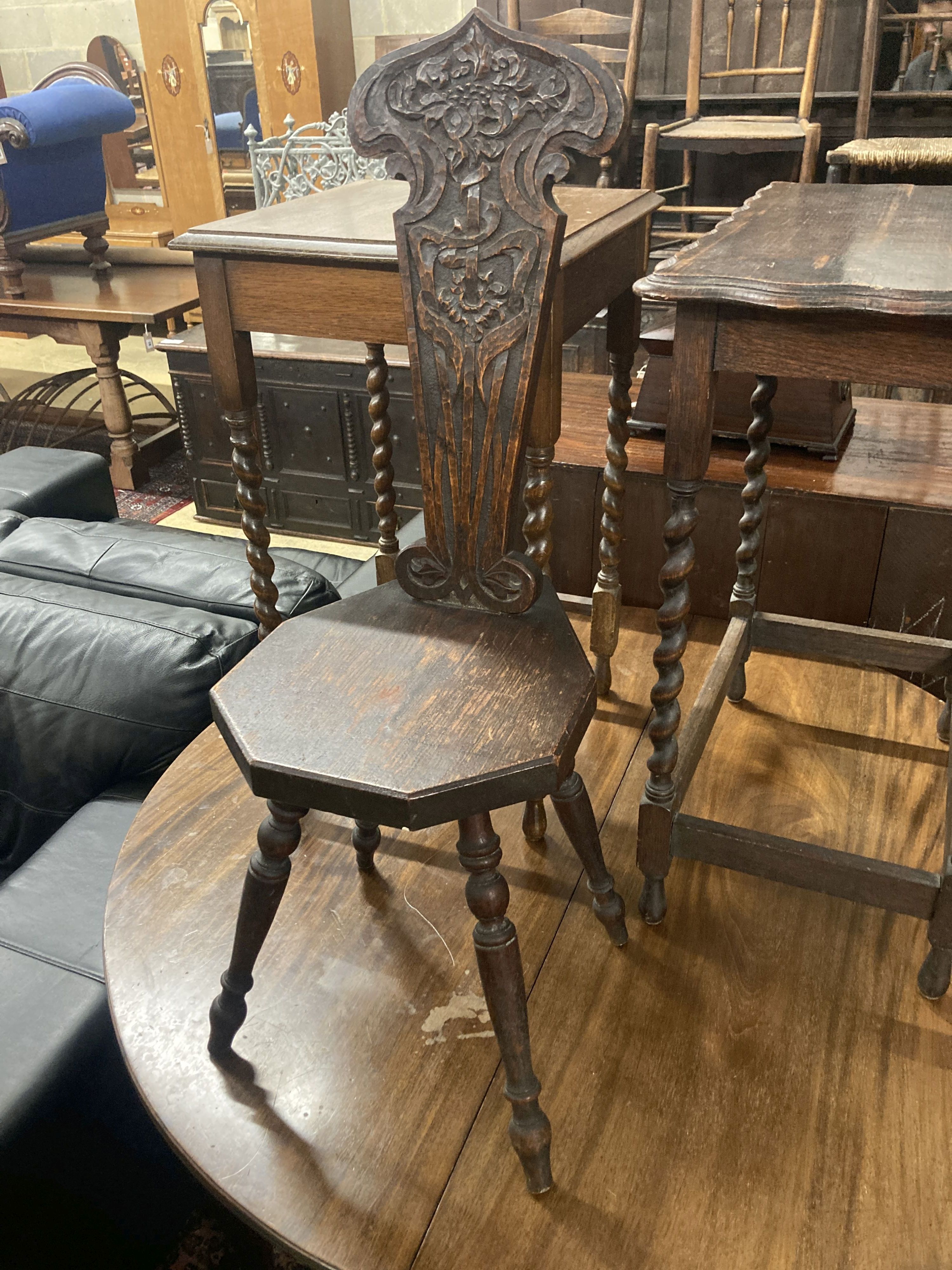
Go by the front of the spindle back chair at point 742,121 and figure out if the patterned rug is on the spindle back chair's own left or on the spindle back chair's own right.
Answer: on the spindle back chair's own right

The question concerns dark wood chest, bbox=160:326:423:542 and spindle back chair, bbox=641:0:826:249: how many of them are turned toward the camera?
2

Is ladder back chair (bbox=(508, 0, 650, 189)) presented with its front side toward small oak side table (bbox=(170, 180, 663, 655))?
yes

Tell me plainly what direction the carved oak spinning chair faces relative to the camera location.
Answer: facing the viewer and to the left of the viewer

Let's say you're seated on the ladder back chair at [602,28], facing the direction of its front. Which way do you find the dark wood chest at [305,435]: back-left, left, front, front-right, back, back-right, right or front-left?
front-right

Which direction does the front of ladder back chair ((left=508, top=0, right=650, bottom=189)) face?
toward the camera

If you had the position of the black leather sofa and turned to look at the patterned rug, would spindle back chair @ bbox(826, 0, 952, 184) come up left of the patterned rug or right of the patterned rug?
right

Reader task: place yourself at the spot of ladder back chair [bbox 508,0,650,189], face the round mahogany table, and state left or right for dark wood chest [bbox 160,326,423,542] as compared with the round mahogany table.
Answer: right

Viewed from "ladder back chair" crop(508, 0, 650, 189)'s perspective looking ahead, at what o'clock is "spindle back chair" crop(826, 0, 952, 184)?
The spindle back chair is roughly at 9 o'clock from the ladder back chair.

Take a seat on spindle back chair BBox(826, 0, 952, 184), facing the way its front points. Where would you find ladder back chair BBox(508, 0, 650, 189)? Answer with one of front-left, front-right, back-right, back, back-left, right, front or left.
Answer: right

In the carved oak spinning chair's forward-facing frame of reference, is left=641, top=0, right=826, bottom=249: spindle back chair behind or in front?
behind

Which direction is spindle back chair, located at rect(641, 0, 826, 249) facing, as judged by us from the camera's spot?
facing the viewer

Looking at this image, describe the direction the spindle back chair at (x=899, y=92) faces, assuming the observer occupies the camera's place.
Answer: facing the viewer
